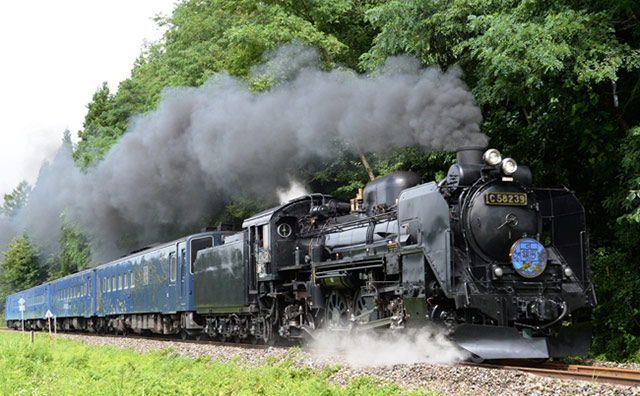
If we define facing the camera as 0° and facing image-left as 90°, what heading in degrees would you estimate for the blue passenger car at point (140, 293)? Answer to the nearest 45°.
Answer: approximately 315°

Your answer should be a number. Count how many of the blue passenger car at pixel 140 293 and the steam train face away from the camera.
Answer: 0

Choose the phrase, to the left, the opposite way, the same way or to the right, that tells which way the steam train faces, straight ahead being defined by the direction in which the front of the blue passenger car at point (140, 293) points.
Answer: the same way

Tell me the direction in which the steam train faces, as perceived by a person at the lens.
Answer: facing the viewer and to the right of the viewer

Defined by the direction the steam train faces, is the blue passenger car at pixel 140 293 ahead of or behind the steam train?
behind

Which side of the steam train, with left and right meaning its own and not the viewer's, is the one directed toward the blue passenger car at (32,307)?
back
